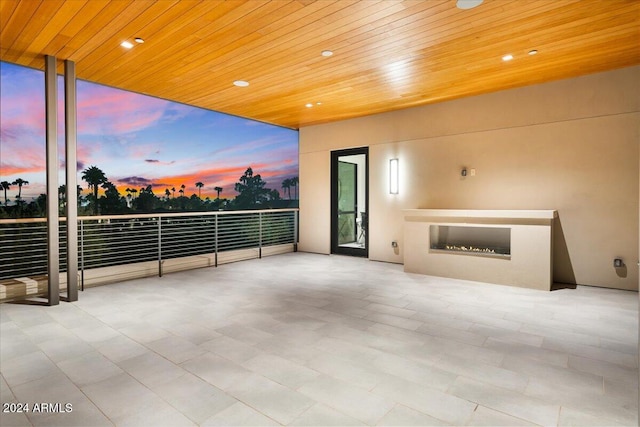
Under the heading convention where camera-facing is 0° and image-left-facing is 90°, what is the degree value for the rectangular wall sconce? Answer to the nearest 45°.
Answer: approximately 45°

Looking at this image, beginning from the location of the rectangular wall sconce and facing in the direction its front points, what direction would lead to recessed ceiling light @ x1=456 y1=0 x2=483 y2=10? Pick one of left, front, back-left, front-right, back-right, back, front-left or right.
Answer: front-left

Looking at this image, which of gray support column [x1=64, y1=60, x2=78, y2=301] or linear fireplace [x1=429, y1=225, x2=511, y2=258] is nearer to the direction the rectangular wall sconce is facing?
the gray support column

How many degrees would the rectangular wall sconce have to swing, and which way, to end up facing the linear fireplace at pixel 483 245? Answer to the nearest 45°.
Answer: approximately 90° to its left

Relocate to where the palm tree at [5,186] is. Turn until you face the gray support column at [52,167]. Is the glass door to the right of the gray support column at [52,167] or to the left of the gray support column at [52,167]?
left

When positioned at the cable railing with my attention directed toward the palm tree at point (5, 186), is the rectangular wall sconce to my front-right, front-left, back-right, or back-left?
back-right

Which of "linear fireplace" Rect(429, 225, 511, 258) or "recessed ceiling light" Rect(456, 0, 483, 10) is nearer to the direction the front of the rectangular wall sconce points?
the recessed ceiling light

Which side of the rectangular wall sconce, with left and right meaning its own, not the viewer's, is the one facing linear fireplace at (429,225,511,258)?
left

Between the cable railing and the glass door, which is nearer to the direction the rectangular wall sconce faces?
the cable railing
